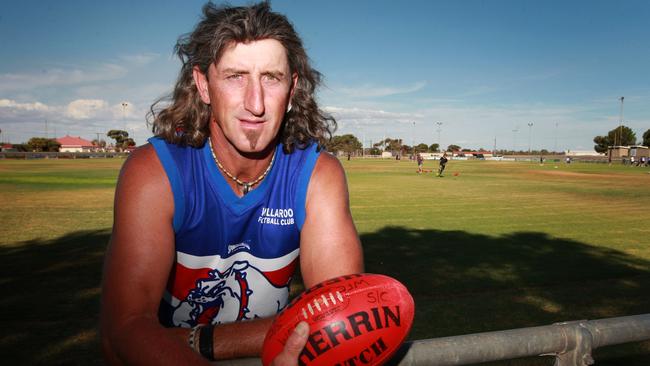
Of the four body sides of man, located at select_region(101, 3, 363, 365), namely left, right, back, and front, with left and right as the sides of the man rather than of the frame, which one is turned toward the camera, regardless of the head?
front
